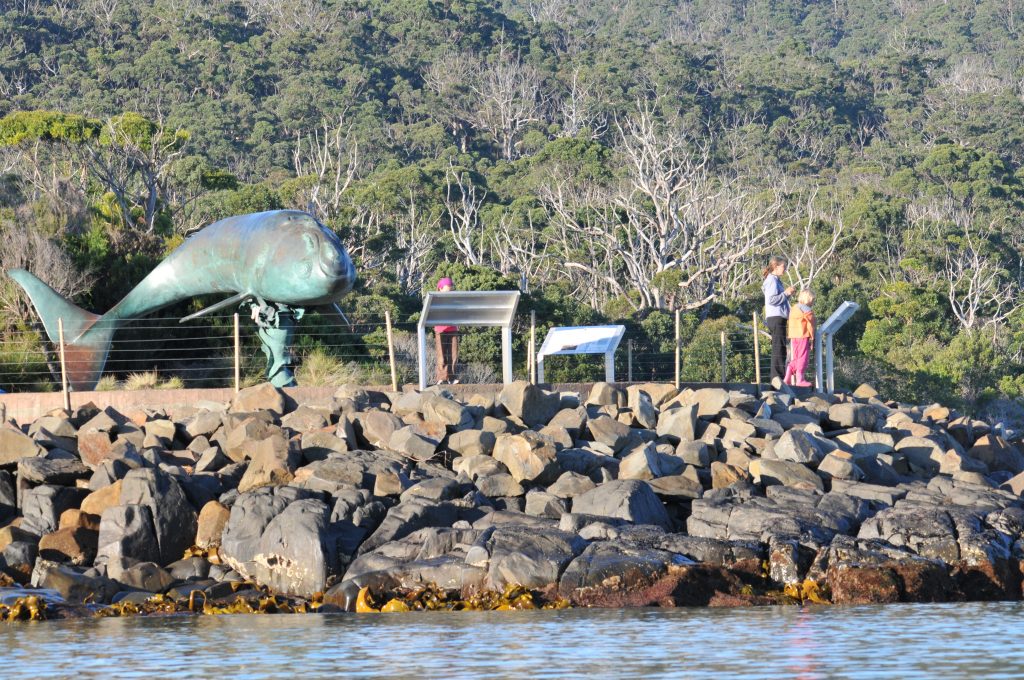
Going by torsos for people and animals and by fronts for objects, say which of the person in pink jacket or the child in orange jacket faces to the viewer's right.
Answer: the child in orange jacket

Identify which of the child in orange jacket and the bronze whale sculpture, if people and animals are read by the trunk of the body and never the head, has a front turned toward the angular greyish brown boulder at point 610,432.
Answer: the bronze whale sculpture

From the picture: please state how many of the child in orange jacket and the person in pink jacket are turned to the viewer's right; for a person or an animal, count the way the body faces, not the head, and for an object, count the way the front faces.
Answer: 1

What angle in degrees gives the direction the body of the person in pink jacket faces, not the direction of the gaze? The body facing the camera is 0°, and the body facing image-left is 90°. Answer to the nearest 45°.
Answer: approximately 0°

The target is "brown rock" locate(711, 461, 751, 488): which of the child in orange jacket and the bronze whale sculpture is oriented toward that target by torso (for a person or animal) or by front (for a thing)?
the bronze whale sculpture

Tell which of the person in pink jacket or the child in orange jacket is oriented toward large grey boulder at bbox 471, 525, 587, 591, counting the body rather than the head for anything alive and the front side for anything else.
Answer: the person in pink jacket

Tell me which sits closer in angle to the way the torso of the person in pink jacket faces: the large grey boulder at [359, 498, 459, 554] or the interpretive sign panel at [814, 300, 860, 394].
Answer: the large grey boulder

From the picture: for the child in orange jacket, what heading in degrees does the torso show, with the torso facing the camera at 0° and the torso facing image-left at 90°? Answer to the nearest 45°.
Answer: approximately 270°
